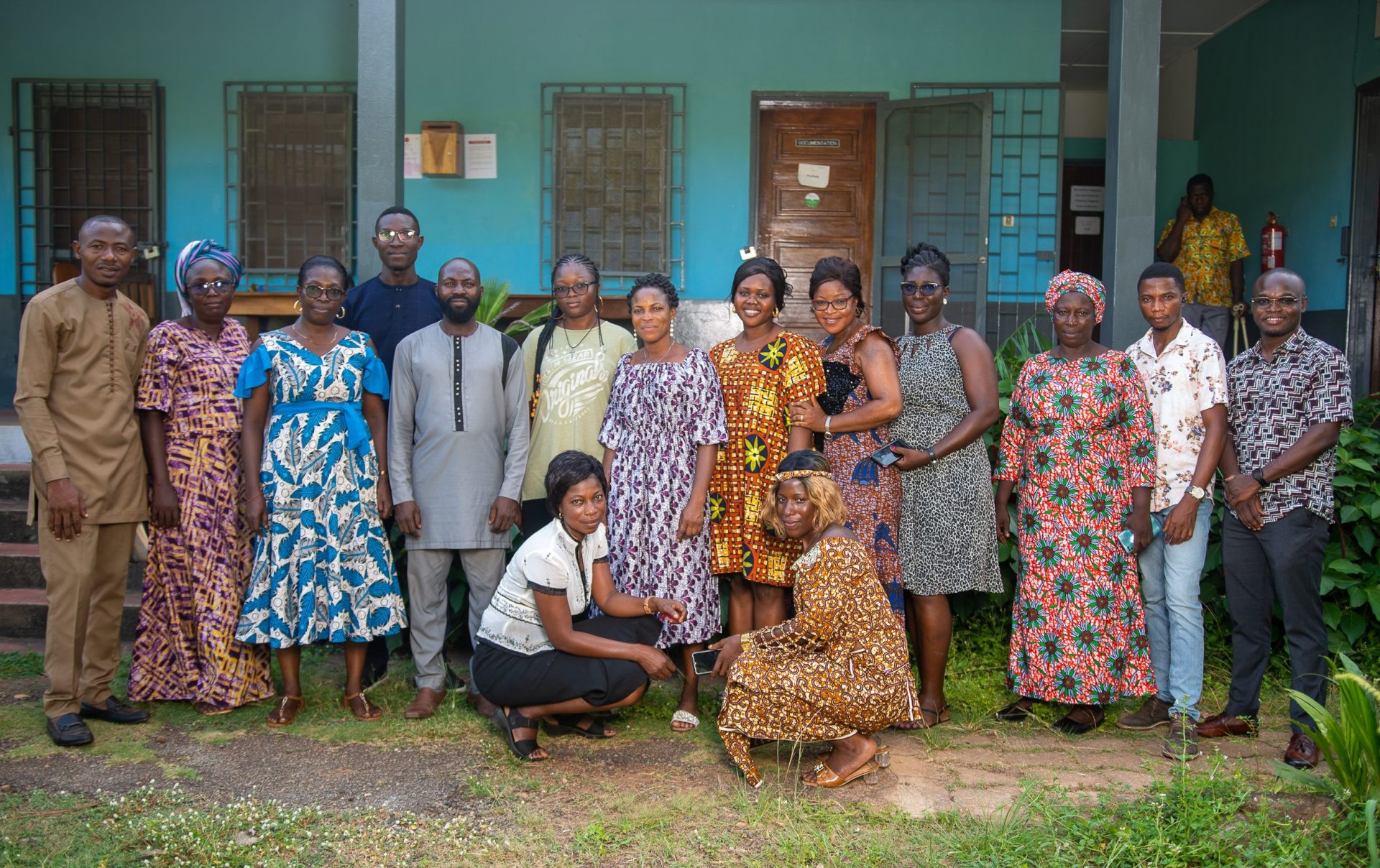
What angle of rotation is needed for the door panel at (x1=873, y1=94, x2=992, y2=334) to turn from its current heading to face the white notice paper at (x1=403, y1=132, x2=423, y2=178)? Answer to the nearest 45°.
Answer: approximately 90° to its right

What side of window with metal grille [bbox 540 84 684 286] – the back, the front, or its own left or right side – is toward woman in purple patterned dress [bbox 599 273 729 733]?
front

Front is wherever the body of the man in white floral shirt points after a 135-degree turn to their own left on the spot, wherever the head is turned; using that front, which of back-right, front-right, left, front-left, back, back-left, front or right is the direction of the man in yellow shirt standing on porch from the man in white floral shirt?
left

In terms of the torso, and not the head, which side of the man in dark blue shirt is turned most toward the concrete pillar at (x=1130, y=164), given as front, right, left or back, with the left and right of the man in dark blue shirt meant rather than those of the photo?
left
